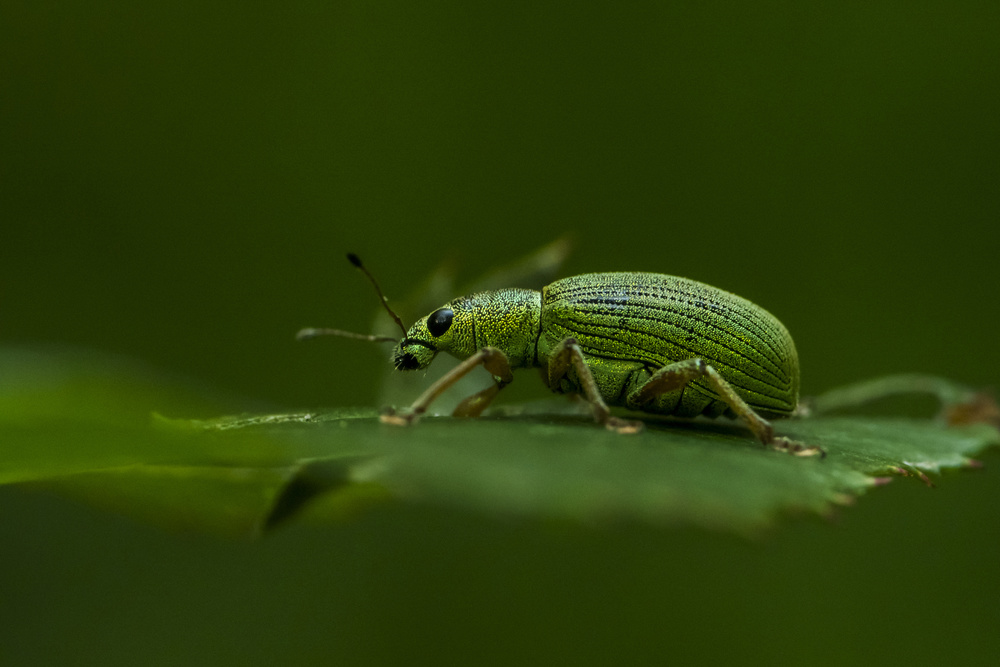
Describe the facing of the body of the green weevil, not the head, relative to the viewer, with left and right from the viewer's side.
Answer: facing to the left of the viewer
